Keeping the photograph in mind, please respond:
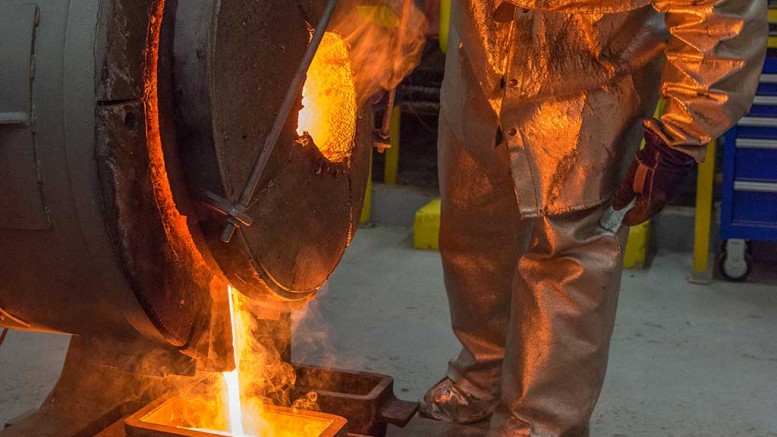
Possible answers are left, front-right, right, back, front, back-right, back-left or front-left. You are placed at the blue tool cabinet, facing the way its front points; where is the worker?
front

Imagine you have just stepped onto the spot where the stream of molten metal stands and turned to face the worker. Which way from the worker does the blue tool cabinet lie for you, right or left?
left

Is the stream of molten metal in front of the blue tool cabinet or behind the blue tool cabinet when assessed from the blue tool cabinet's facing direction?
in front

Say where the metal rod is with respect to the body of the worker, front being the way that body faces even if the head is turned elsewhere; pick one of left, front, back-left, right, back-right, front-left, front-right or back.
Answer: front

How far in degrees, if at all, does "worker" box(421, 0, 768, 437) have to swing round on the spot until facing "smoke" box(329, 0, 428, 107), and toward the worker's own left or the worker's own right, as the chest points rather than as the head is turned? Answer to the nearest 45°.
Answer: approximately 45° to the worker's own right

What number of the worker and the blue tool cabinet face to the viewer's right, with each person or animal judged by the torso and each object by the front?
0

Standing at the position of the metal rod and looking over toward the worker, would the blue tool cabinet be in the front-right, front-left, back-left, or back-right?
front-left

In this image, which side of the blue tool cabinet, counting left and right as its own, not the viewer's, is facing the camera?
front

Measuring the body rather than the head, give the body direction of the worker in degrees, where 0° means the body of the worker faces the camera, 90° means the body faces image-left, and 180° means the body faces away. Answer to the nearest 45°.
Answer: approximately 45°

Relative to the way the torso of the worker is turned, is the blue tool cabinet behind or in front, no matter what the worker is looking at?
behind

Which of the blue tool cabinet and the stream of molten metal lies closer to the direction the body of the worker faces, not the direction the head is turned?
the stream of molten metal
